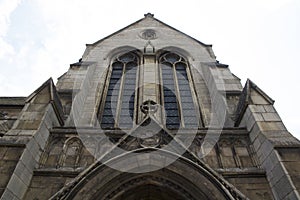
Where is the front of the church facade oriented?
toward the camera
